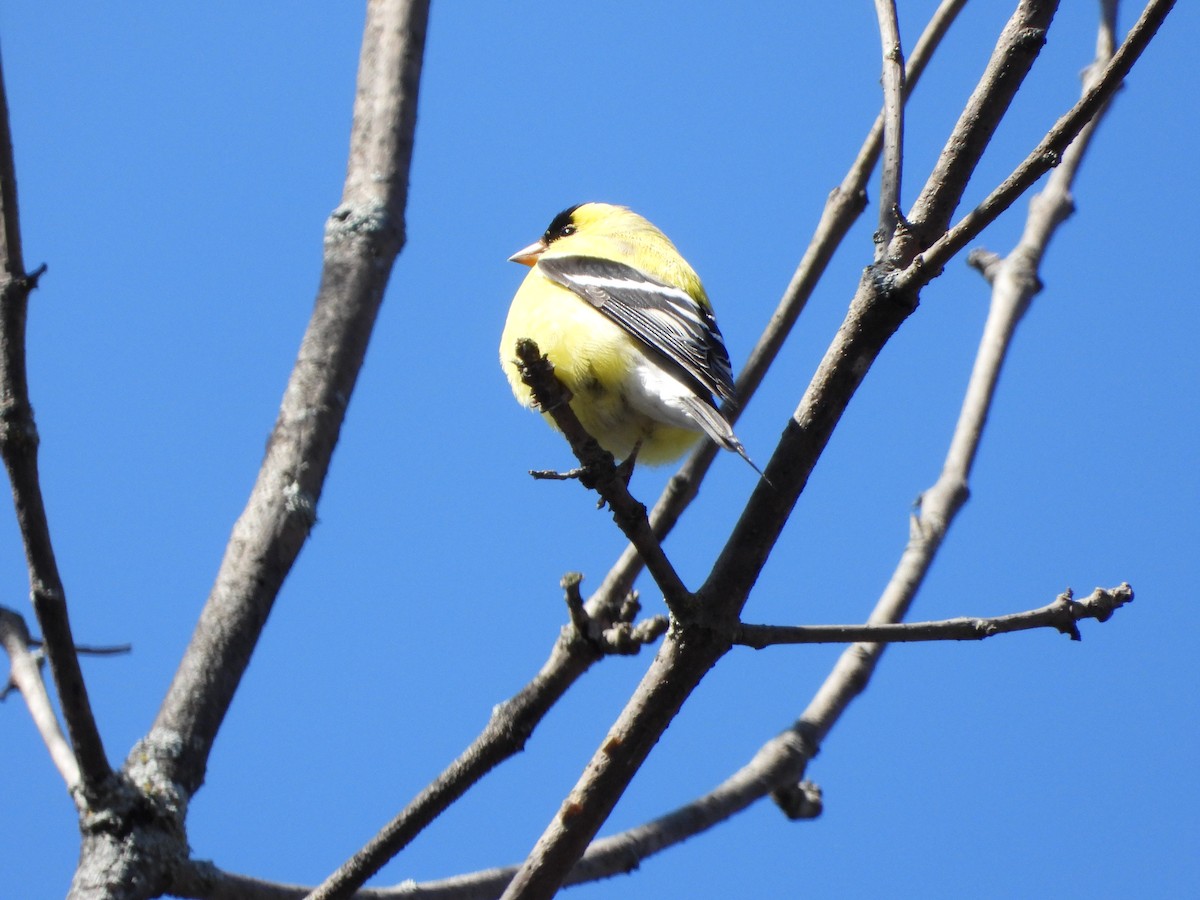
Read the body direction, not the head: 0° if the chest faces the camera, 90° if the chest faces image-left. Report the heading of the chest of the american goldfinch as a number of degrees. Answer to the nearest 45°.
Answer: approximately 90°

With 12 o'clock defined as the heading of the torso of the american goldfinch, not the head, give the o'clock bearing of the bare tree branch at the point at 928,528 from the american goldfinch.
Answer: The bare tree branch is roughly at 6 o'clock from the american goldfinch.

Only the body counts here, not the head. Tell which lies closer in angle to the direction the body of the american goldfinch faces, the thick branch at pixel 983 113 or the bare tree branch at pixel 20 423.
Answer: the bare tree branch
